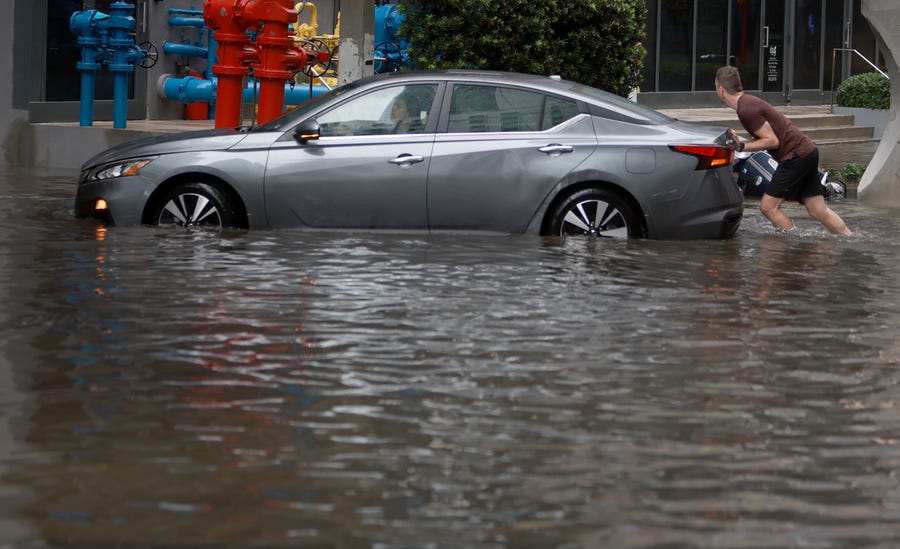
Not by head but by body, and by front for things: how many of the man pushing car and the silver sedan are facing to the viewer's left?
2

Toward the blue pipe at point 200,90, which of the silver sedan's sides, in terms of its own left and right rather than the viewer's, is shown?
right

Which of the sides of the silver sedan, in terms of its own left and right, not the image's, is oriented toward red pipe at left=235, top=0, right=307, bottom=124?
right

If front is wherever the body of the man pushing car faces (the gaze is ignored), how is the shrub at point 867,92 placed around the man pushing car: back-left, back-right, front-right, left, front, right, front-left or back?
right

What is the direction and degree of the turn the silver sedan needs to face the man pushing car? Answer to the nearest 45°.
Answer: approximately 135° to its right

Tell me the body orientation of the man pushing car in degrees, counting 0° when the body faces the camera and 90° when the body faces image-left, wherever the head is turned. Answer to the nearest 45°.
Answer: approximately 90°

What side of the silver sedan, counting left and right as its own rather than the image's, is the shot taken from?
left
